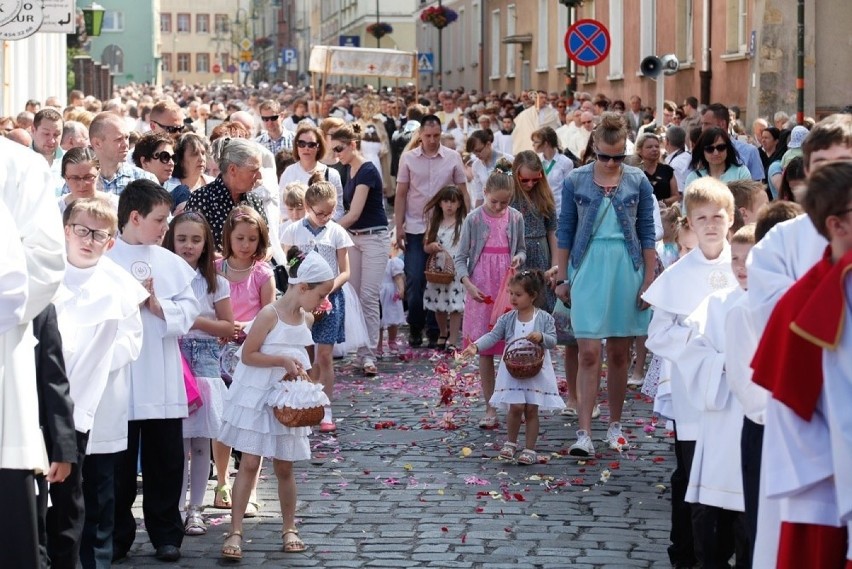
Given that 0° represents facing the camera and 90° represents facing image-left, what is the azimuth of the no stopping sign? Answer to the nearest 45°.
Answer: approximately 0°

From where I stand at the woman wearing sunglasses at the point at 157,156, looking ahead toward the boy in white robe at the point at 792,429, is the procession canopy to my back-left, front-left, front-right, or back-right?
back-left

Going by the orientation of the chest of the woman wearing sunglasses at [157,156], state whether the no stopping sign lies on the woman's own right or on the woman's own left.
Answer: on the woman's own left

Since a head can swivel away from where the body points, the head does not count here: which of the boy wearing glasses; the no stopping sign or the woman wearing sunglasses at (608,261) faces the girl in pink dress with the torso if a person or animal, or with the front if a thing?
the no stopping sign

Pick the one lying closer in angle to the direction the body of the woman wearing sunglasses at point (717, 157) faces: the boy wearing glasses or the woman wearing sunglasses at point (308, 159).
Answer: the boy wearing glasses
